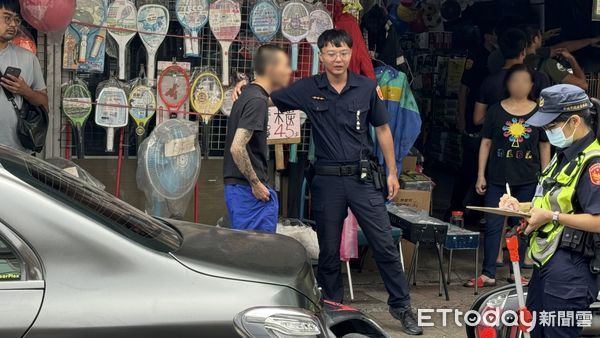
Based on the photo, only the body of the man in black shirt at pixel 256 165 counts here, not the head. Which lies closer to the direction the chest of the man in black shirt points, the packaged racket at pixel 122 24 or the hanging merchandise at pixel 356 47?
the hanging merchandise

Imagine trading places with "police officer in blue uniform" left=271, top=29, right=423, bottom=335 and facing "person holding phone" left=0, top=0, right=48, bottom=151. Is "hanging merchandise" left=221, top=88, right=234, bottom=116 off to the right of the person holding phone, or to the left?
right

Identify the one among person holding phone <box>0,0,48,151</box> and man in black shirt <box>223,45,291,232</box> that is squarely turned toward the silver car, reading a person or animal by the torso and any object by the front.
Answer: the person holding phone

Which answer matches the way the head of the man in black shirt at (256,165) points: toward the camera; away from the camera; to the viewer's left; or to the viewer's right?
to the viewer's right

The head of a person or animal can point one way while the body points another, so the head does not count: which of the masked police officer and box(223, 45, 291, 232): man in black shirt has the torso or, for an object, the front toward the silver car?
the masked police officer

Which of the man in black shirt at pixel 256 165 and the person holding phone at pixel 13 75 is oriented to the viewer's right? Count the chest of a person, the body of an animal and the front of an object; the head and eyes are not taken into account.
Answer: the man in black shirt

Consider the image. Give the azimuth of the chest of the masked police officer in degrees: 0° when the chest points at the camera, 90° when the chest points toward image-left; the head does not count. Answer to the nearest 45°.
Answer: approximately 45°

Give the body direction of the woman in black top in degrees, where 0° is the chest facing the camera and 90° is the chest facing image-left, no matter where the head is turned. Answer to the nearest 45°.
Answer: approximately 0°

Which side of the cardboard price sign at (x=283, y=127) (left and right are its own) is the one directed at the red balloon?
right

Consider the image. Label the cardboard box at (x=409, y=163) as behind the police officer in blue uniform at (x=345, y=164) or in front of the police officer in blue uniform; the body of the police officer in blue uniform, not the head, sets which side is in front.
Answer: behind
